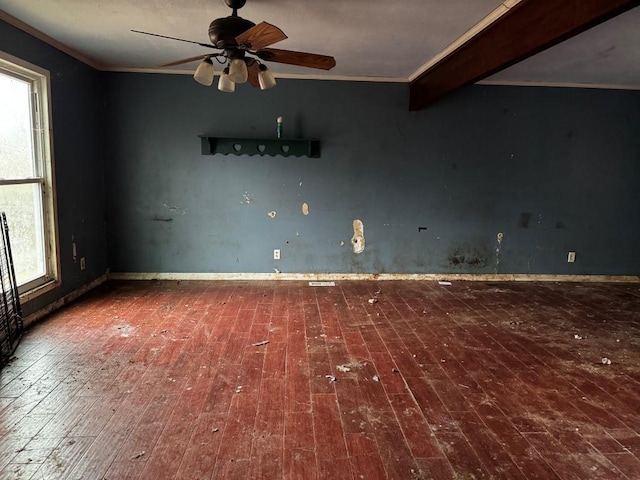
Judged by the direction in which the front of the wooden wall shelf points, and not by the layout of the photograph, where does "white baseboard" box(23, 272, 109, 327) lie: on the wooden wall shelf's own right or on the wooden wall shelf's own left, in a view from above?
on the wooden wall shelf's own right

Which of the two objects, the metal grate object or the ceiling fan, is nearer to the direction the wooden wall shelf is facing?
the ceiling fan

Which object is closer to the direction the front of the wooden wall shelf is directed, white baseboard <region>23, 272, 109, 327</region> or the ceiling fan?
the ceiling fan

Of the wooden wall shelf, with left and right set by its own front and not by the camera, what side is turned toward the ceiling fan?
front

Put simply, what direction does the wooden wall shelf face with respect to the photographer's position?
facing the viewer

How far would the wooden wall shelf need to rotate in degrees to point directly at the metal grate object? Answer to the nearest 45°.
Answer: approximately 45° to its right

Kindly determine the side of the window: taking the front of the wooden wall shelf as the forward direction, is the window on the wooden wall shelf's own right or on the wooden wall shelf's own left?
on the wooden wall shelf's own right

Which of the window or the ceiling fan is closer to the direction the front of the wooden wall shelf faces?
the ceiling fan
